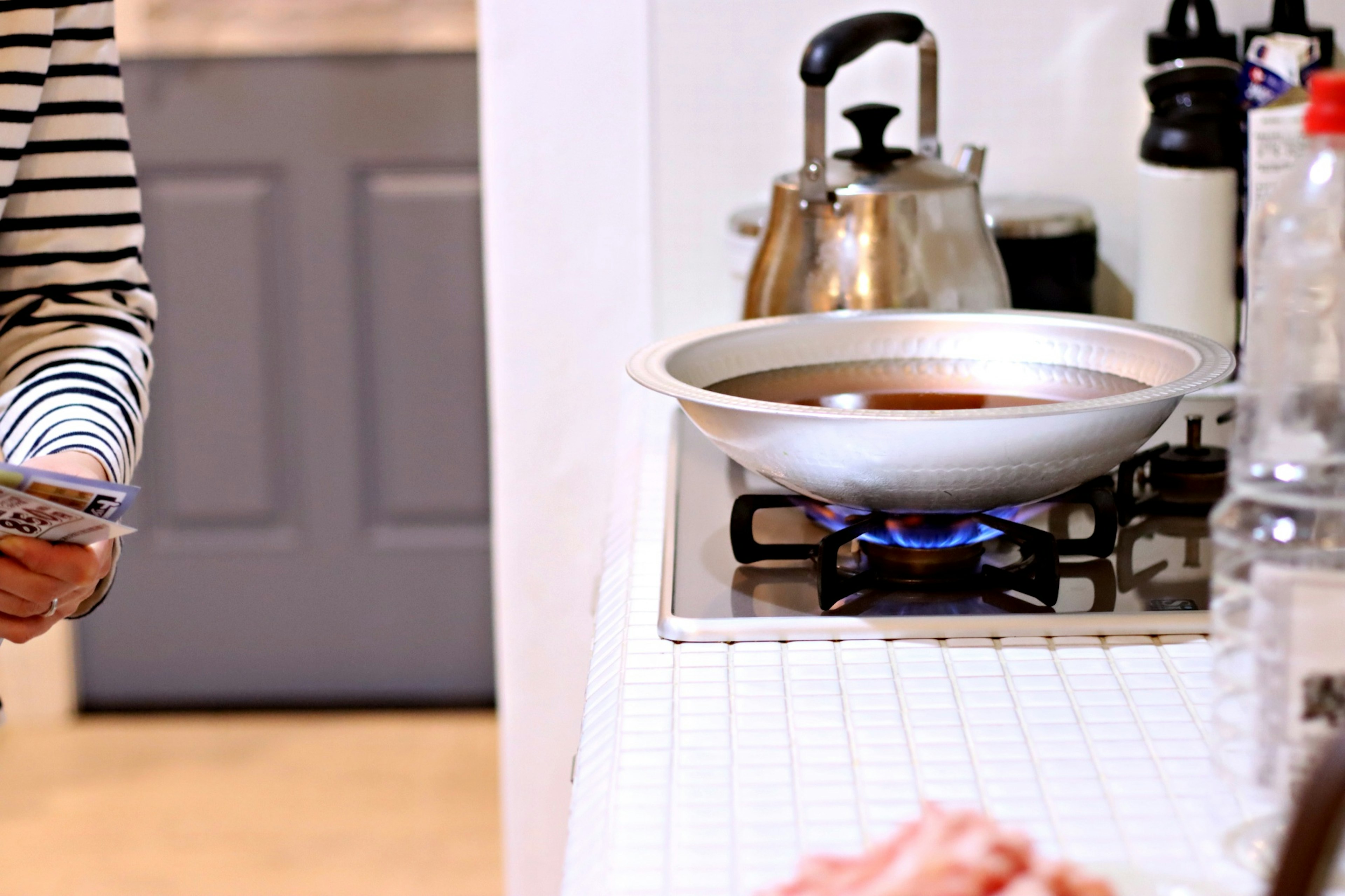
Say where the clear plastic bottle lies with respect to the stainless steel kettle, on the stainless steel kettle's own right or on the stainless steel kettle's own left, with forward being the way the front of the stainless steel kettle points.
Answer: on the stainless steel kettle's own right

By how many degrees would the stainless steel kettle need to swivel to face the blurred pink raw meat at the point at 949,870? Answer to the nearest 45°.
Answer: approximately 135° to its right

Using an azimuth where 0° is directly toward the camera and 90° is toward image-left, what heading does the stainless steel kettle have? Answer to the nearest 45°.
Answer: approximately 225°
